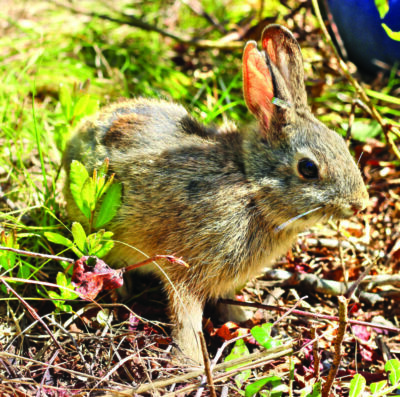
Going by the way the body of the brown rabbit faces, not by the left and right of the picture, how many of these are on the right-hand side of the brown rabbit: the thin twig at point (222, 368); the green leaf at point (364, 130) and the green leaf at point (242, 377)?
2

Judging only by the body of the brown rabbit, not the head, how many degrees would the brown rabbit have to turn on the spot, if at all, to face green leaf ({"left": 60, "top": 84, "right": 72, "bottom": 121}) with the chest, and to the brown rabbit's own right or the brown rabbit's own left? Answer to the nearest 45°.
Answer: approximately 135° to the brown rabbit's own left

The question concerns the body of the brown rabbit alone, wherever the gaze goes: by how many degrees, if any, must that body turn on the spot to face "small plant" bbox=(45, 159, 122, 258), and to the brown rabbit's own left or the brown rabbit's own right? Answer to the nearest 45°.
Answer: approximately 180°

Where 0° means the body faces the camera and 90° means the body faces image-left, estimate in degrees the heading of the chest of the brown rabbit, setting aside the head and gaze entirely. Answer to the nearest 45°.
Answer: approximately 270°

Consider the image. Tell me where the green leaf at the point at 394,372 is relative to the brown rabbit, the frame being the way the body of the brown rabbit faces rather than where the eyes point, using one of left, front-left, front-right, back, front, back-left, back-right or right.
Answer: front-right

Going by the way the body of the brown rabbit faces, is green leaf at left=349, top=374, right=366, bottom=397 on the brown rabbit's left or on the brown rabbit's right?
on the brown rabbit's right

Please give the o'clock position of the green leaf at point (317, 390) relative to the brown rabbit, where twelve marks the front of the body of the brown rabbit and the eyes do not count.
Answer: The green leaf is roughly at 2 o'clock from the brown rabbit.
